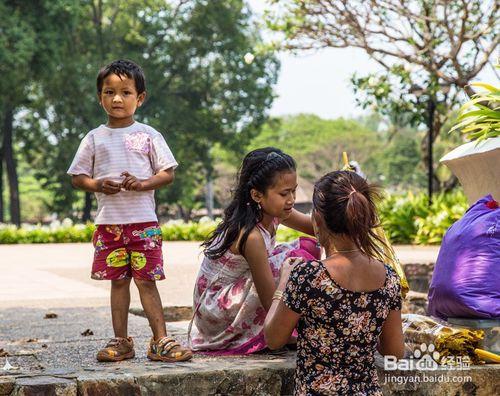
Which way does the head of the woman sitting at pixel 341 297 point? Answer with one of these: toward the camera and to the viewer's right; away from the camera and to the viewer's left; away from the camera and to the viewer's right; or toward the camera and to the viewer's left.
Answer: away from the camera and to the viewer's left

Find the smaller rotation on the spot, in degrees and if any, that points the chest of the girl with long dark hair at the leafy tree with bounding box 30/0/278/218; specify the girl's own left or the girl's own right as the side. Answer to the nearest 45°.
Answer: approximately 90° to the girl's own left

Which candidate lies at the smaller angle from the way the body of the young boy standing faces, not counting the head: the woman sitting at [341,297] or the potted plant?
the woman sitting

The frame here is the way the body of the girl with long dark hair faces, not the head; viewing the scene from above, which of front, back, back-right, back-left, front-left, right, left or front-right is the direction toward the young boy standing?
back

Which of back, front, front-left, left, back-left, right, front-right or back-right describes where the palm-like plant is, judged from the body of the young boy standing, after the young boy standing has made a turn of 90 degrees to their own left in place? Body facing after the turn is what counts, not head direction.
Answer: front

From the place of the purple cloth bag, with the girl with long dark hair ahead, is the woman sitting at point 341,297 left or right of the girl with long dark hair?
left

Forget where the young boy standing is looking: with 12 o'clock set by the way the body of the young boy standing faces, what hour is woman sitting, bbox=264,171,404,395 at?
The woman sitting is roughly at 11 o'clock from the young boy standing.

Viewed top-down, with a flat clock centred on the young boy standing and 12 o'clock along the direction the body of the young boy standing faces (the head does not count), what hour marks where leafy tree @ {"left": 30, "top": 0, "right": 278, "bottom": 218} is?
The leafy tree is roughly at 6 o'clock from the young boy standing.

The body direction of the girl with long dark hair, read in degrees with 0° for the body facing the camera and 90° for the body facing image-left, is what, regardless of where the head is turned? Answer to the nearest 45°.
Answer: approximately 270°

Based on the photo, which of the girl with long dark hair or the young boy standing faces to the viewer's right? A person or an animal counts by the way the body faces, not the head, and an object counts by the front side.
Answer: the girl with long dark hair

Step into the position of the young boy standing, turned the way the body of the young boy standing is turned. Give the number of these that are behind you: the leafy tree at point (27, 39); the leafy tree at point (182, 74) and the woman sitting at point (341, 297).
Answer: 2

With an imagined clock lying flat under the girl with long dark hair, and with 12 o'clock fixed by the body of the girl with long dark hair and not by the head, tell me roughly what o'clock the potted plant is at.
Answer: The potted plant is roughly at 11 o'clock from the girl with long dark hair.

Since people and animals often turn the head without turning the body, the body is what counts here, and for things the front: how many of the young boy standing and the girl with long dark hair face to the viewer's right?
1

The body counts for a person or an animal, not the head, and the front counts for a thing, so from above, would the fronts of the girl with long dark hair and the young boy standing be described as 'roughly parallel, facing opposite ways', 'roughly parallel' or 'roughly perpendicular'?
roughly perpendicular

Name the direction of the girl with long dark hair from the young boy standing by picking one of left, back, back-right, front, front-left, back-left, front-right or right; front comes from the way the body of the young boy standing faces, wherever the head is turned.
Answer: left
